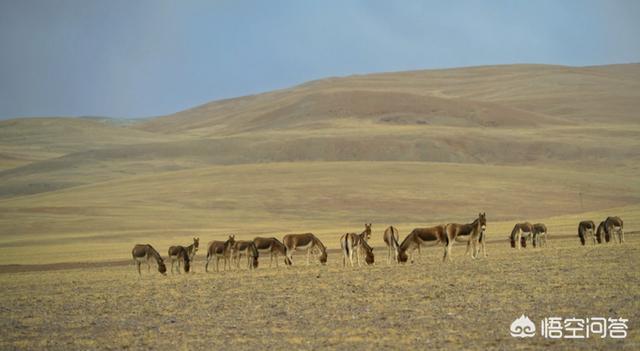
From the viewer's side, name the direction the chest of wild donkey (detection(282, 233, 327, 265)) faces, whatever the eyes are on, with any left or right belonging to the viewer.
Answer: facing to the right of the viewer

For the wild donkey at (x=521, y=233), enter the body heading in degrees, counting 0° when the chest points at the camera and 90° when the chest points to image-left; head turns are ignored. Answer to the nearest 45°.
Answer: approximately 45°

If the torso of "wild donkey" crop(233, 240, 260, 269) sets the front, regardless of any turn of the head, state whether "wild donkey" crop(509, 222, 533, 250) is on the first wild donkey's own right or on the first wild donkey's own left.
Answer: on the first wild donkey's own left

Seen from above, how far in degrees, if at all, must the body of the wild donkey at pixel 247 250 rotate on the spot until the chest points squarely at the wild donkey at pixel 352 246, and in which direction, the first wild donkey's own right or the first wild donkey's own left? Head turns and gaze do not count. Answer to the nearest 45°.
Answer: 0° — it already faces it

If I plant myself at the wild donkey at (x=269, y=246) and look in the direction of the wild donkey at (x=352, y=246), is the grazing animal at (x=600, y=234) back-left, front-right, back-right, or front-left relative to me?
front-left

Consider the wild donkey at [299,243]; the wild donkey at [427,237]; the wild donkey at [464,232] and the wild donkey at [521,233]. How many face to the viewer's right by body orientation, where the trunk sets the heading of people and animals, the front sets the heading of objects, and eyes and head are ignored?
2

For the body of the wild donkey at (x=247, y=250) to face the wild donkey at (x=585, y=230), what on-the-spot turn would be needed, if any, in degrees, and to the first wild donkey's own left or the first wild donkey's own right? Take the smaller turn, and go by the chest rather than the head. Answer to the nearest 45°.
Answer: approximately 45° to the first wild donkey's own left

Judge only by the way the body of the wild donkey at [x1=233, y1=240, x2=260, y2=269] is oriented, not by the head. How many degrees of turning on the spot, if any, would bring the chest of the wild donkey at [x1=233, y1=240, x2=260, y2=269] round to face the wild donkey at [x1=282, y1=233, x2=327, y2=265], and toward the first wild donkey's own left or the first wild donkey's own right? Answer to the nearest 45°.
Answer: approximately 45° to the first wild donkey's own left

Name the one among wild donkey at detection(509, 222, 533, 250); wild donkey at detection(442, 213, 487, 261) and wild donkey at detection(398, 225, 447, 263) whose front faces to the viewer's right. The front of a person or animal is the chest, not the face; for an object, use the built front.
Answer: wild donkey at detection(442, 213, 487, 261)

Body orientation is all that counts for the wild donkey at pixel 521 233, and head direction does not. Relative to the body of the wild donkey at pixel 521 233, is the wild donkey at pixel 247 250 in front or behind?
in front

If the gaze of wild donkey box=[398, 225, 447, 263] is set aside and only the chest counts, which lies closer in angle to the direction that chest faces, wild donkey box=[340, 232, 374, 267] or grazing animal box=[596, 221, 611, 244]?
the wild donkey

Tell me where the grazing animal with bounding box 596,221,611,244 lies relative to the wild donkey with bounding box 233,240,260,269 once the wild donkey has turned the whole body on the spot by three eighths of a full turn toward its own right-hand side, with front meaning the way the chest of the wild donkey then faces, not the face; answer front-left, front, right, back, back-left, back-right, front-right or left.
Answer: back

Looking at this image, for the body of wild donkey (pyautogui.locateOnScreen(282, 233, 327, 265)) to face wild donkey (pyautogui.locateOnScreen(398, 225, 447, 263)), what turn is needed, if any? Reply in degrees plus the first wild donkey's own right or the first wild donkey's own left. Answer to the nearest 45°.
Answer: approximately 45° to the first wild donkey's own right

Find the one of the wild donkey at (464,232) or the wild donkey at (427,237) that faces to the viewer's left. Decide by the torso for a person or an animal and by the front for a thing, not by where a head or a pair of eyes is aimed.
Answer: the wild donkey at (427,237)

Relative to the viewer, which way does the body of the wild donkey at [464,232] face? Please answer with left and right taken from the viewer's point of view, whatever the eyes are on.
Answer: facing to the right of the viewer

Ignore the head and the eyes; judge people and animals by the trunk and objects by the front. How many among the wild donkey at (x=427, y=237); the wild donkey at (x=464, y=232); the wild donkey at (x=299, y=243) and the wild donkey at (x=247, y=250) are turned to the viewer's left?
1

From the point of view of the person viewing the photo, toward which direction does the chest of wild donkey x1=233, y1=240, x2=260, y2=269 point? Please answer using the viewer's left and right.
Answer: facing the viewer and to the right of the viewer

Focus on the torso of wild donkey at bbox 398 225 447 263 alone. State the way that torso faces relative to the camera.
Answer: to the viewer's left

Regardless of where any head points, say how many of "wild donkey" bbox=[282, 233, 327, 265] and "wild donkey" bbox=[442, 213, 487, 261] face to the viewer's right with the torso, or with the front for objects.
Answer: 2

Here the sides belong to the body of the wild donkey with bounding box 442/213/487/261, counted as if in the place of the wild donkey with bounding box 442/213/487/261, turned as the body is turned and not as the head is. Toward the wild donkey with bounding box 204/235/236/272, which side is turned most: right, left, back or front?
back
